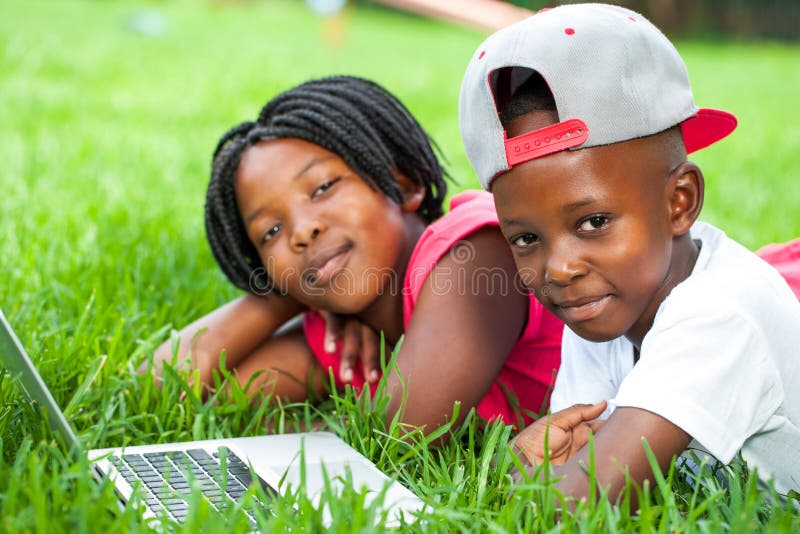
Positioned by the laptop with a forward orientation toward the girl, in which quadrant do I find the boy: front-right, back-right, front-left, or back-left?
front-right

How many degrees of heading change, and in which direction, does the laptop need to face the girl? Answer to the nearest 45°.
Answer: approximately 45° to its left

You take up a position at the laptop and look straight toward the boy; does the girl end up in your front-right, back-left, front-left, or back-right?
front-left

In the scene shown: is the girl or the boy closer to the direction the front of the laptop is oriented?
the boy

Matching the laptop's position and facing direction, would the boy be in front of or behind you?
in front

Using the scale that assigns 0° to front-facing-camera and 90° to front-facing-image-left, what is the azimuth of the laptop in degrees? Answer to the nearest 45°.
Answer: approximately 270°

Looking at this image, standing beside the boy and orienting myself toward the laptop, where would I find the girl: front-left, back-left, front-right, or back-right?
front-right
